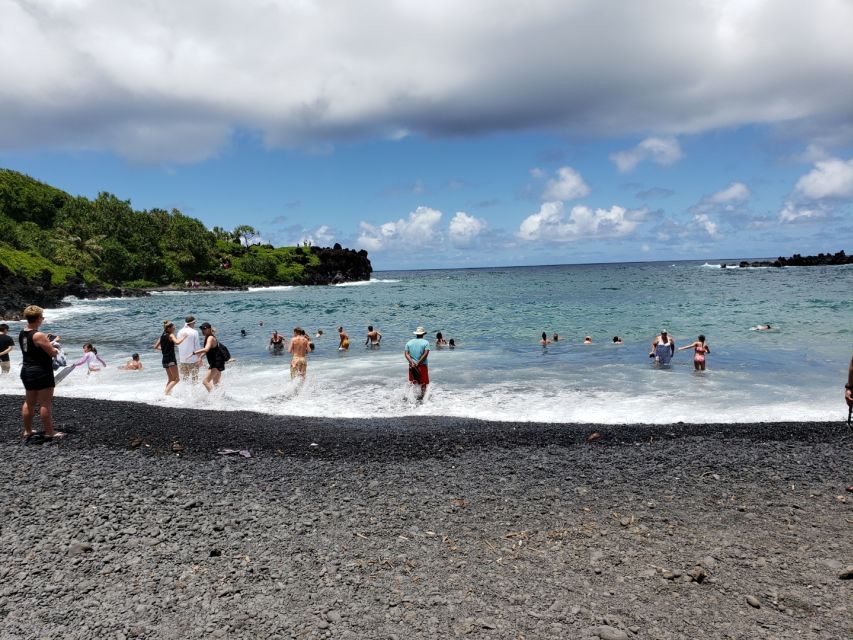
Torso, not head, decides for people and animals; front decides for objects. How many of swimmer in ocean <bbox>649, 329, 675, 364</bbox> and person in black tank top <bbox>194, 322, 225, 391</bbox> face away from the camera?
1

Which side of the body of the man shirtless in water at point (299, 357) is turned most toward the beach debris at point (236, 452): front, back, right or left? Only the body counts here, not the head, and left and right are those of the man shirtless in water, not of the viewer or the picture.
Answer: back

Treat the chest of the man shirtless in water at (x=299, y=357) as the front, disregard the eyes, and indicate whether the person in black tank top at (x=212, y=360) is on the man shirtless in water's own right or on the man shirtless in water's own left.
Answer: on the man shirtless in water's own left

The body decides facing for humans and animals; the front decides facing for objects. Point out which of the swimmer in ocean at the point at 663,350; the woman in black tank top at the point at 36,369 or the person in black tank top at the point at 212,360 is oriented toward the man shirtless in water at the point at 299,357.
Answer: the woman in black tank top

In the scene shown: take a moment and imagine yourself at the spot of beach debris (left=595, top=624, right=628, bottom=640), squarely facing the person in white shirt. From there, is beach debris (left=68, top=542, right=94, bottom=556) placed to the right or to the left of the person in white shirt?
left
